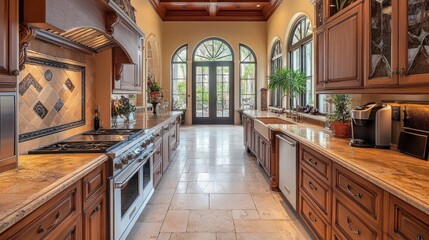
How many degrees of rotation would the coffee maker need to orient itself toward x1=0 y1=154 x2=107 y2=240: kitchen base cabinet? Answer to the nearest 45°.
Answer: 0° — it already faces it

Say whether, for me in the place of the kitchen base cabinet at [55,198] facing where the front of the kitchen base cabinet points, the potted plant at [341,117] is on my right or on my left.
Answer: on my left

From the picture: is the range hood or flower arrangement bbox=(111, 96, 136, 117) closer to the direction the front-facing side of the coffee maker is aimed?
the range hood

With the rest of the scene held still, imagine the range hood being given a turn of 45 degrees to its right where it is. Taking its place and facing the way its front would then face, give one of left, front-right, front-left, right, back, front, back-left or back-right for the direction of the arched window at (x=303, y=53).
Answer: back-left

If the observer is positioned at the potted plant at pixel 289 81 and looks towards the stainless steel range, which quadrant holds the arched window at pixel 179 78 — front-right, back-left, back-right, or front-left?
back-right

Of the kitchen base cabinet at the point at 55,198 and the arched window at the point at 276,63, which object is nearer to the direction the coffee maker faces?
the kitchen base cabinet

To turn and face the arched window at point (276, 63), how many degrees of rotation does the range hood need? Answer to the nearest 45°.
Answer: approximately 90° to its left

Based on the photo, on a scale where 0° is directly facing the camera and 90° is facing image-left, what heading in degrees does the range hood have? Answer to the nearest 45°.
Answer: approximately 315°

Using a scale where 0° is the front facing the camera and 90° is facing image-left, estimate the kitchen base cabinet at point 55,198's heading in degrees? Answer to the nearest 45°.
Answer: approximately 315°
